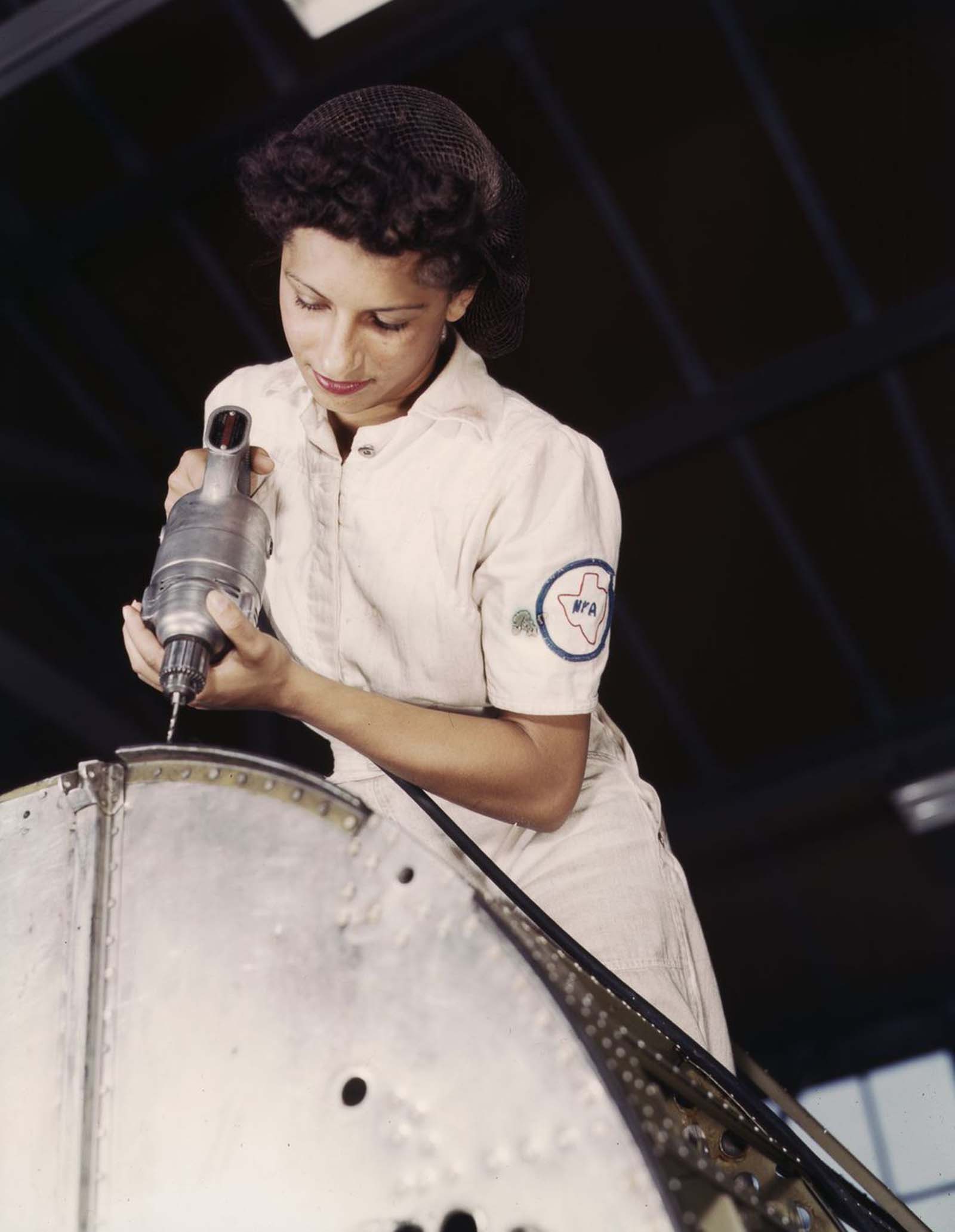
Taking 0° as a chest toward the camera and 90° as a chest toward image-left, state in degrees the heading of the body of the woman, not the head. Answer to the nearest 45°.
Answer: approximately 45°
